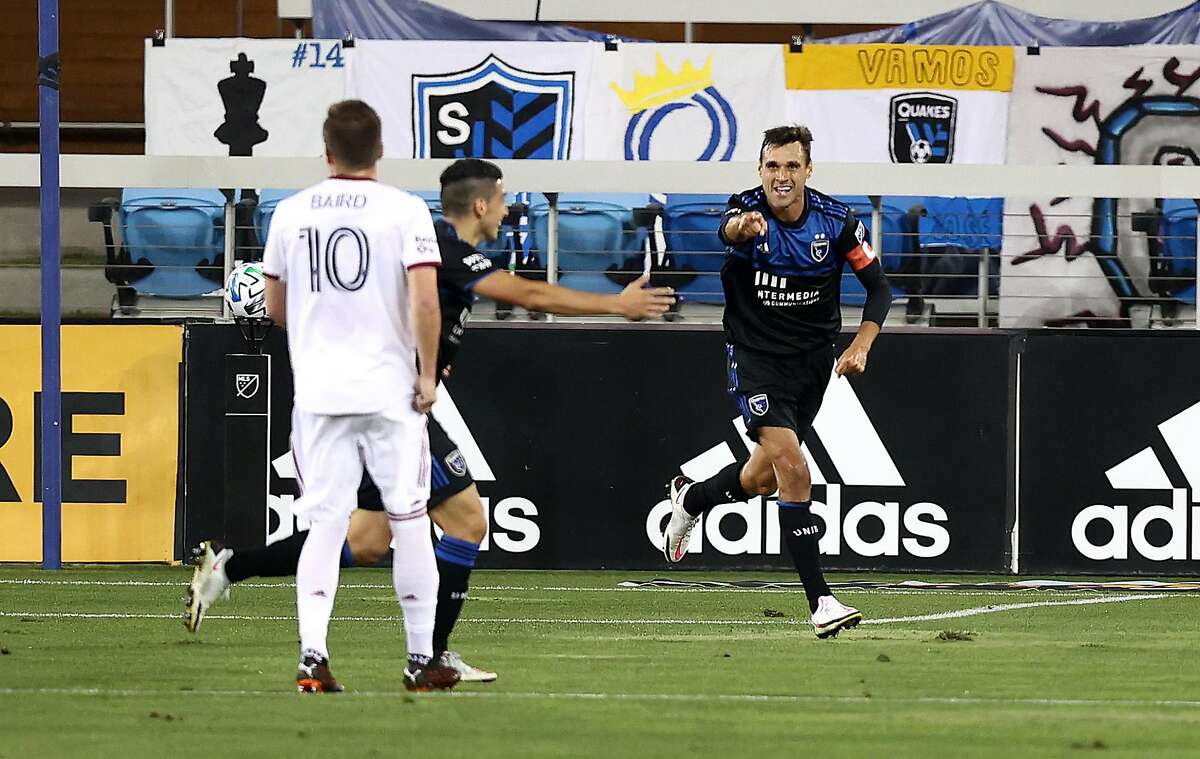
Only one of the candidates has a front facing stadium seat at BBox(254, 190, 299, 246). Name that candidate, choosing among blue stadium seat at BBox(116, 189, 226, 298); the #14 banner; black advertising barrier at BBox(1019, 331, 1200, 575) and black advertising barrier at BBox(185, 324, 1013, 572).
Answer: the #14 banner

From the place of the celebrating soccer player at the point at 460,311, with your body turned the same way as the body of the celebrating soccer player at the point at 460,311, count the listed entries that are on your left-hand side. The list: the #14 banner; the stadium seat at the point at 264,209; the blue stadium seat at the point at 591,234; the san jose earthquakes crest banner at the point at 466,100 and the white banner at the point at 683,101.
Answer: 5

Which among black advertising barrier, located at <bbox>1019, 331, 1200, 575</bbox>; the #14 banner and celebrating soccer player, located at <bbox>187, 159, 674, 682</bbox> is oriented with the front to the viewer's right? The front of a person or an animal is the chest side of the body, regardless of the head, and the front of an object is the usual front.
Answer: the celebrating soccer player

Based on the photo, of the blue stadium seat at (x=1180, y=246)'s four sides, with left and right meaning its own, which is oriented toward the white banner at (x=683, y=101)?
right

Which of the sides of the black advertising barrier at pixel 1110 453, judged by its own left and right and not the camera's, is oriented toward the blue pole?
right

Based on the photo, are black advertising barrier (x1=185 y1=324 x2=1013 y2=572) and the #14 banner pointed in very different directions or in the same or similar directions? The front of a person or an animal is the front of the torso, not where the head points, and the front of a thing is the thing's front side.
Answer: same or similar directions

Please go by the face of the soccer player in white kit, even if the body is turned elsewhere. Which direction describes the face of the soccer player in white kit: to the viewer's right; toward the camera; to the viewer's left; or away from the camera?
away from the camera

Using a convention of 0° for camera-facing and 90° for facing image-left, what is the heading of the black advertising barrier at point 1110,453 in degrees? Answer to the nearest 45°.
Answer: approximately 0°

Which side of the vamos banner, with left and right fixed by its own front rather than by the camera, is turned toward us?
front

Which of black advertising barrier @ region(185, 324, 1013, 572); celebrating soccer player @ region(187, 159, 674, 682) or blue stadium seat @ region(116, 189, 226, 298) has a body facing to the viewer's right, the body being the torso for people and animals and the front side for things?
the celebrating soccer player

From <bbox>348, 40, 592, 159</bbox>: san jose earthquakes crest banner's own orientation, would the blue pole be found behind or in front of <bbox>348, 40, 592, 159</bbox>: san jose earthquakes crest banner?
in front

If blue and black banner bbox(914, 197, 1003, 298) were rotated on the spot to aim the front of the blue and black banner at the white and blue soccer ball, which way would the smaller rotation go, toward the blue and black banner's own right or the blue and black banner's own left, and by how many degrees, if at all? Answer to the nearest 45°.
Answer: approximately 45° to the blue and black banner's own right

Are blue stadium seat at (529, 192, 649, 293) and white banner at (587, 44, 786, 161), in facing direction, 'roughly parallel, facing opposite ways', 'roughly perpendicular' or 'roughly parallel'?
roughly parallel

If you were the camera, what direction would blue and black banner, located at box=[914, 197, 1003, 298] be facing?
facing the viewer

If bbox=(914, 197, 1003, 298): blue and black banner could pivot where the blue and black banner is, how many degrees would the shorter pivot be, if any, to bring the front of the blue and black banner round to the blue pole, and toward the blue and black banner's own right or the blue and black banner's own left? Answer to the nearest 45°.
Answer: approximately 45° to the blue and black banner's own right

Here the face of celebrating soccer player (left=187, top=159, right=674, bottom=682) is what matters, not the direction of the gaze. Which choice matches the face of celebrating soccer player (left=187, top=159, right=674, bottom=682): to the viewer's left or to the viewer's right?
to the viewer's right

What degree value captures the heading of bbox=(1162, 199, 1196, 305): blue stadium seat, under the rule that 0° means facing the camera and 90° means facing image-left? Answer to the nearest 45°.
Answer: approximately 0°
